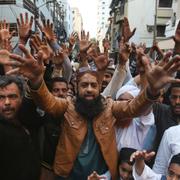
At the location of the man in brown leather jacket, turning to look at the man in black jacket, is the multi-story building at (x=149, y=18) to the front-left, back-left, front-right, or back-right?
back-right

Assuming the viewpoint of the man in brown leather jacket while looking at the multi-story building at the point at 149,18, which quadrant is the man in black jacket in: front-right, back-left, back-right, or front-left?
back-left

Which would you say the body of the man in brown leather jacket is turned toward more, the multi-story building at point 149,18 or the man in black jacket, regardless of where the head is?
the man in black jacket

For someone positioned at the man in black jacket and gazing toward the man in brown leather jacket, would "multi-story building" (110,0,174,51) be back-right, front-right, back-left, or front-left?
front-left

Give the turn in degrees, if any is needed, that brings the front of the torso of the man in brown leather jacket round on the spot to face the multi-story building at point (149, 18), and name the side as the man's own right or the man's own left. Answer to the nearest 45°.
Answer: approximately 180°

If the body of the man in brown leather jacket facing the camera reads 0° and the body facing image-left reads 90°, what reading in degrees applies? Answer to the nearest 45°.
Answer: approximately 0°

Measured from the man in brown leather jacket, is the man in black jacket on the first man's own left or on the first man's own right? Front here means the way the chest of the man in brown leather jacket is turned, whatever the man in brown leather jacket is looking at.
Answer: on the first man's own right
